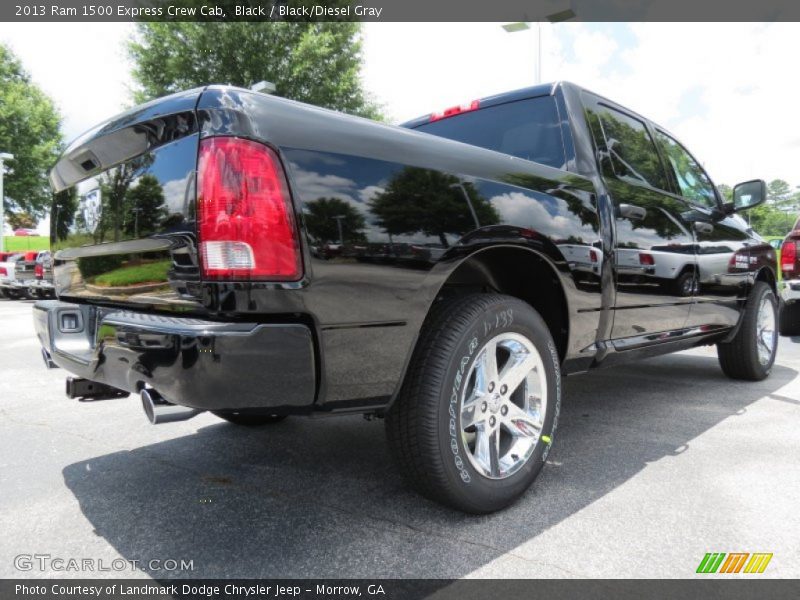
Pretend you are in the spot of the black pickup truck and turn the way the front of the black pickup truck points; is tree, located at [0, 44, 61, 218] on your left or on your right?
on your left

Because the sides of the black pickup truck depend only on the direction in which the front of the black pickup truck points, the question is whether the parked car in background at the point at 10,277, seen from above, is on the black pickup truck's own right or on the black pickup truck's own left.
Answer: on the black pickup truck's own left

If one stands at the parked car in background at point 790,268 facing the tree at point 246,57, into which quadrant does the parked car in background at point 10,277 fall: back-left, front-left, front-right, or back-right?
front-left

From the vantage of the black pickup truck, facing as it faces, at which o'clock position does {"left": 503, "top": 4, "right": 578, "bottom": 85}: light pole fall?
The light pole is roughly at 11 o'clock from the black pickup truck.

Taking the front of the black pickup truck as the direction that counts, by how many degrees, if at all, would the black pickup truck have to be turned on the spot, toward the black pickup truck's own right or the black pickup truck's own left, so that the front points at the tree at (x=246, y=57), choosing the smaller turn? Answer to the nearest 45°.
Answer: approximately 45° to the black pickup truck's own left

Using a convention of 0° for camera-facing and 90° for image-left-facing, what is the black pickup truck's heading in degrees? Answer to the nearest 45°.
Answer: approximately 225°

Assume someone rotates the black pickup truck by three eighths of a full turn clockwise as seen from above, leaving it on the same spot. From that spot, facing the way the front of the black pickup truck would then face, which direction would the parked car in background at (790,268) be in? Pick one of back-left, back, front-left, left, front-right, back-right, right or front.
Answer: back-left
